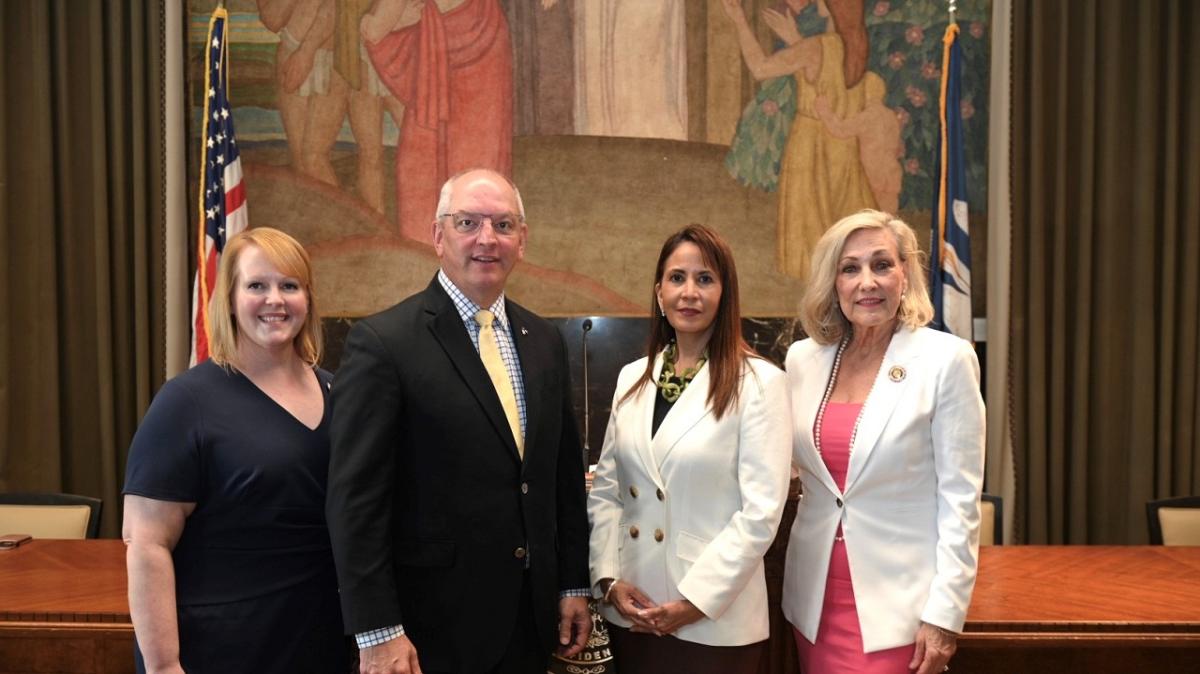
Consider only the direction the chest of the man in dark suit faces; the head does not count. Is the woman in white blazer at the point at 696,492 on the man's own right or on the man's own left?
on the man's own left

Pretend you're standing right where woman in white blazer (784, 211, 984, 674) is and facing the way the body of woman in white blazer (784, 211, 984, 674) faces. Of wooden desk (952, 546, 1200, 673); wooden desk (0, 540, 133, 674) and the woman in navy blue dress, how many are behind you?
1

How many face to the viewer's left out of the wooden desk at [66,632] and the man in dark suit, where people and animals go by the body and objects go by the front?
0

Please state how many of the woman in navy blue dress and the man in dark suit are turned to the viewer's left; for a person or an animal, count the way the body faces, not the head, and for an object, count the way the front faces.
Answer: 0

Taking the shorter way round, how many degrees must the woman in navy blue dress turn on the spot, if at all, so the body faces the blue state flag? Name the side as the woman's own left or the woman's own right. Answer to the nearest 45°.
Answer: approximately 90° to the woman's own left

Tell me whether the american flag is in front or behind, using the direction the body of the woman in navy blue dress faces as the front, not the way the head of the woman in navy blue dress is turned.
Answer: behind

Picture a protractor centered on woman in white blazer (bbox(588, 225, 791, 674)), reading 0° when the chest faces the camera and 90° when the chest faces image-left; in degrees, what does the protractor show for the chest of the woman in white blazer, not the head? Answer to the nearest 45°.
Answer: approximately 45°

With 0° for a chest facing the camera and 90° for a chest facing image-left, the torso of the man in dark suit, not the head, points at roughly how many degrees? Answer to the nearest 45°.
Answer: approximately 315°
